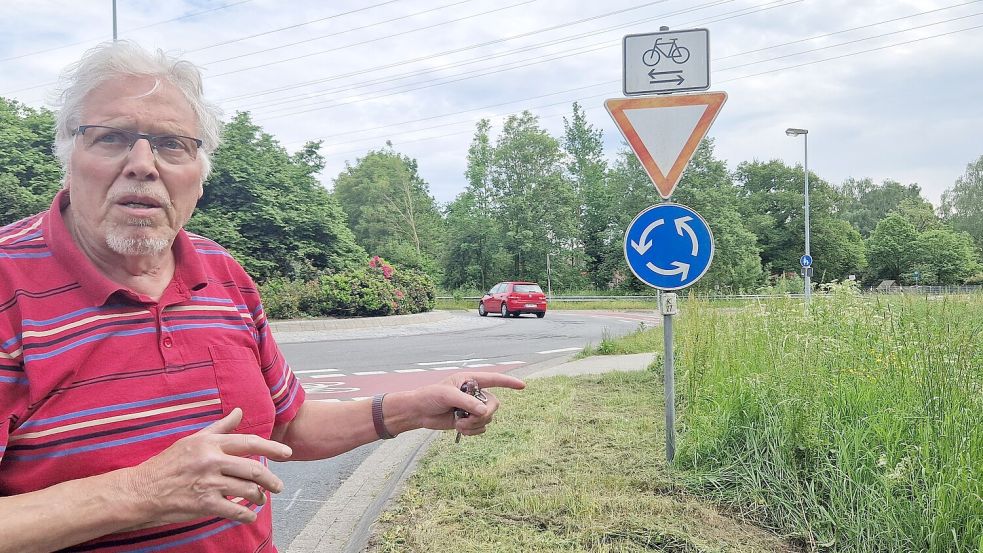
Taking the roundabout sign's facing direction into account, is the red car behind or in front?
behind

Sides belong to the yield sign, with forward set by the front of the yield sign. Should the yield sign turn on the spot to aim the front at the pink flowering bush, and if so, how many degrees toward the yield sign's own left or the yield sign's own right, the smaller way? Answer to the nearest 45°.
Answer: approximately 135° to the yield sign's own right

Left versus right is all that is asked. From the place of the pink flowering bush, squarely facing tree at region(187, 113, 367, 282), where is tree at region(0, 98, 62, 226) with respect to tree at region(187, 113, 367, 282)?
left

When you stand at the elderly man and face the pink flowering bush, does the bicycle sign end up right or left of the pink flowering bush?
right

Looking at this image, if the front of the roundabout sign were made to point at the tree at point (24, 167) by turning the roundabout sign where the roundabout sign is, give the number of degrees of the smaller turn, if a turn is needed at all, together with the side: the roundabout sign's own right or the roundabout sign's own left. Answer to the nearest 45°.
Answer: approximately 135° to the roundabout sign's own right

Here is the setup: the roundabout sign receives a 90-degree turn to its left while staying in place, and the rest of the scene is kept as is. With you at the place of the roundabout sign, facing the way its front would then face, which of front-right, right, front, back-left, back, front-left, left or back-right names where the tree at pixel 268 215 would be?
back-left

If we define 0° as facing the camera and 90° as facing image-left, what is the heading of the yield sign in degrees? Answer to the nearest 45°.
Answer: approximately 0°

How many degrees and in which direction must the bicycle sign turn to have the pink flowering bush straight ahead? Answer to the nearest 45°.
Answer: approximately 135° to its right
